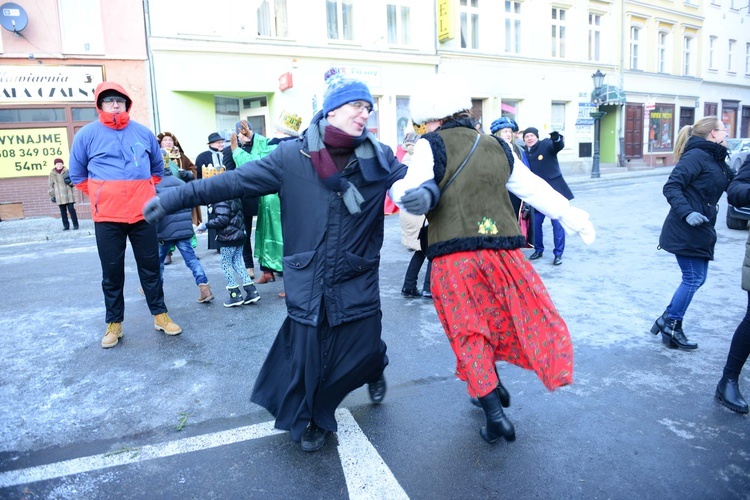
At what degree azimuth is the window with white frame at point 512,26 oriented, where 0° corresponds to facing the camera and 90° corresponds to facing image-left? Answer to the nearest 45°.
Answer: approximately 45°

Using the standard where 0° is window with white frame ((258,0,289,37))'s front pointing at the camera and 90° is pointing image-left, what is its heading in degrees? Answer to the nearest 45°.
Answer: approximately 0°

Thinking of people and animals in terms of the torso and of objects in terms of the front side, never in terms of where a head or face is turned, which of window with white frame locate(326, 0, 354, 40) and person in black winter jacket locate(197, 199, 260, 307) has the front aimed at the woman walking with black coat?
the window with white frame

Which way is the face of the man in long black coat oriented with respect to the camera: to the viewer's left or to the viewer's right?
to the viewer's right

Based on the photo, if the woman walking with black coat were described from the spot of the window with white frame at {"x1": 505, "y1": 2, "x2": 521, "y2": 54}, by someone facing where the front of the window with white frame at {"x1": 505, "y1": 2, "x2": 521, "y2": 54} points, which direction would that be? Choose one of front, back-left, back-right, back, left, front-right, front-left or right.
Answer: front-left

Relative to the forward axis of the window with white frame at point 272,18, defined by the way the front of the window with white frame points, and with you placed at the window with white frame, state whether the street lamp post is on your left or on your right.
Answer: on your left

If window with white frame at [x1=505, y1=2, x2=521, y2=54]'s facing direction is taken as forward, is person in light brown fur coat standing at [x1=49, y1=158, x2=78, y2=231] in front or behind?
in front

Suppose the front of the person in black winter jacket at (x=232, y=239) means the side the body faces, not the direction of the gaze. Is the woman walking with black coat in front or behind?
behind

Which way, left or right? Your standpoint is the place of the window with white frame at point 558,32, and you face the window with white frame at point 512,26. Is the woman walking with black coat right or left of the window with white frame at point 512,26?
left
